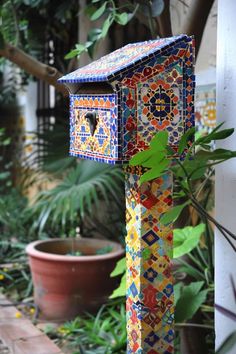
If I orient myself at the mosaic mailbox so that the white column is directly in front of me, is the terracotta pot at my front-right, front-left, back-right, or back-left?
back-left

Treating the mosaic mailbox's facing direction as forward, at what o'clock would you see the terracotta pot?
The terracotta pot is roughly at 4 o'clock from the mosaic mailbox.

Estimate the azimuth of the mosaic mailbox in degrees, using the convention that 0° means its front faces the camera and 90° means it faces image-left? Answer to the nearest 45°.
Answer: approximately 45°

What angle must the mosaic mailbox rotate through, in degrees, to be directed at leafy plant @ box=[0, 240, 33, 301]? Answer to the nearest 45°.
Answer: approximately 135° to its right
